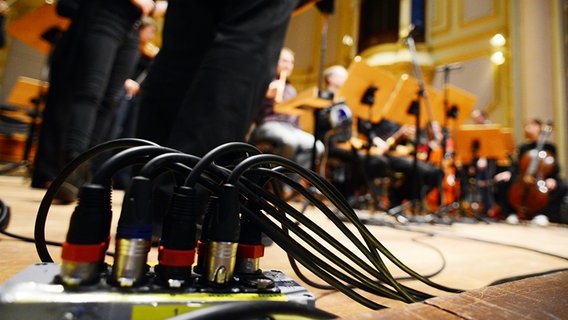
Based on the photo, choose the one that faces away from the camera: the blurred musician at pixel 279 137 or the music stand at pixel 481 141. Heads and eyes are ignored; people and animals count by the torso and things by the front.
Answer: the music stand

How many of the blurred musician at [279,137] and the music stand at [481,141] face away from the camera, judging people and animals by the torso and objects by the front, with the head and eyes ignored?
1

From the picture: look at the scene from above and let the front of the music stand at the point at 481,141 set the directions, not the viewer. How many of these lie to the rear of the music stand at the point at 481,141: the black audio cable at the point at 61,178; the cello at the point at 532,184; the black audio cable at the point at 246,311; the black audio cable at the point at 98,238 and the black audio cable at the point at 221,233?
4

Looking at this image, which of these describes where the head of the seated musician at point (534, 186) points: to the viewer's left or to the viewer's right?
to the viewer's left

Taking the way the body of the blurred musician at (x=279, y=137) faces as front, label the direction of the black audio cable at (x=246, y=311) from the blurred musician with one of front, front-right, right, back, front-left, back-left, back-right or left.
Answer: front-right

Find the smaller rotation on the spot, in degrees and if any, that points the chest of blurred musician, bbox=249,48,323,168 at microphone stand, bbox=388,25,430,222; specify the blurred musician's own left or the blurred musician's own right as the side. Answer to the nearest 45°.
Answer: approximately 45° to the blurred musician's own left

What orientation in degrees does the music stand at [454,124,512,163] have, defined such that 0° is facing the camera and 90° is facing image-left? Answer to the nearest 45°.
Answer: approximately 180°

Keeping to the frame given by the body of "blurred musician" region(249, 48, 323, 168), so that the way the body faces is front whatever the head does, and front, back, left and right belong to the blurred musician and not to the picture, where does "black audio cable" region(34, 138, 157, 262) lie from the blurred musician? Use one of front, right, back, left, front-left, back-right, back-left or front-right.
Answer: front-right

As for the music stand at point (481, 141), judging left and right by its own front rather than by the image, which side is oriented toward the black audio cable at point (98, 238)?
back
